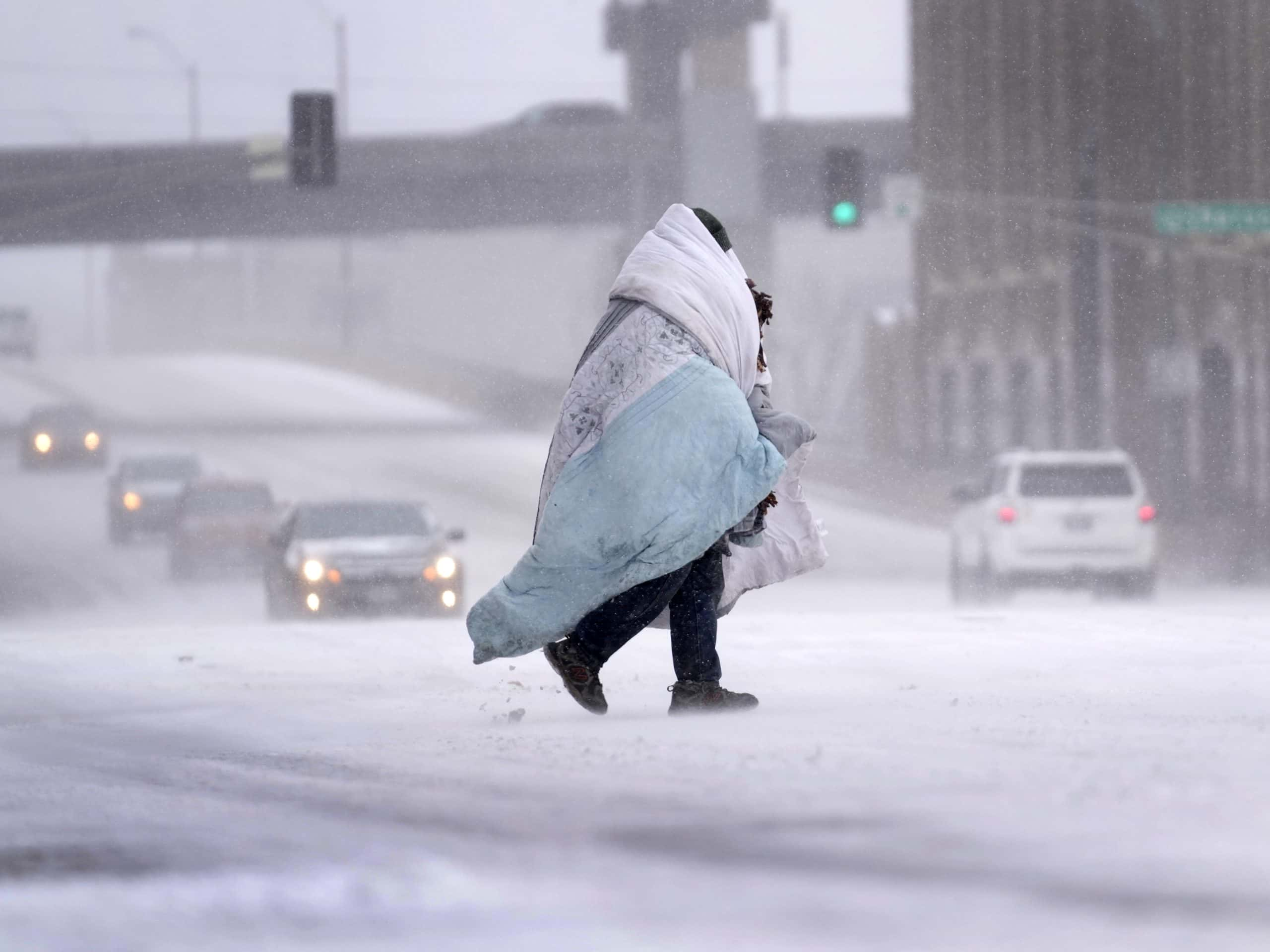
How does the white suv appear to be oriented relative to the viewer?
away from the camera

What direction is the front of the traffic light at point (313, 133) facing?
away from the camera

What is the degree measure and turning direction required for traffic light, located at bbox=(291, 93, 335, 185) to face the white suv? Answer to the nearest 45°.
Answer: approximately 135° to its right

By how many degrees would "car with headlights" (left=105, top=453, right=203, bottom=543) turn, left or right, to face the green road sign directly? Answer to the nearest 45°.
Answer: approximately 45° to its left

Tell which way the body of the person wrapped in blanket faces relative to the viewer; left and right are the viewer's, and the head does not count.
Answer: facing to the right of the viewer

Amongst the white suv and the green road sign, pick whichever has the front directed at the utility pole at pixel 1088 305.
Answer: the white suv

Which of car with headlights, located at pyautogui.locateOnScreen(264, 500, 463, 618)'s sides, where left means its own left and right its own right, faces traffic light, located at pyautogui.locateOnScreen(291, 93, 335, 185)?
back

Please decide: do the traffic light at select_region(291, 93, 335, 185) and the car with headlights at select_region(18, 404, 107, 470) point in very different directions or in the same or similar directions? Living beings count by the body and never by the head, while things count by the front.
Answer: very different directions

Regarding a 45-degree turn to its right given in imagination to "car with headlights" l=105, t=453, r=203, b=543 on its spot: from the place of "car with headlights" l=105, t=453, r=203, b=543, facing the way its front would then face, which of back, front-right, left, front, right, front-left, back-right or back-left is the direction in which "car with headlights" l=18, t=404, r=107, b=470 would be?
back-right
